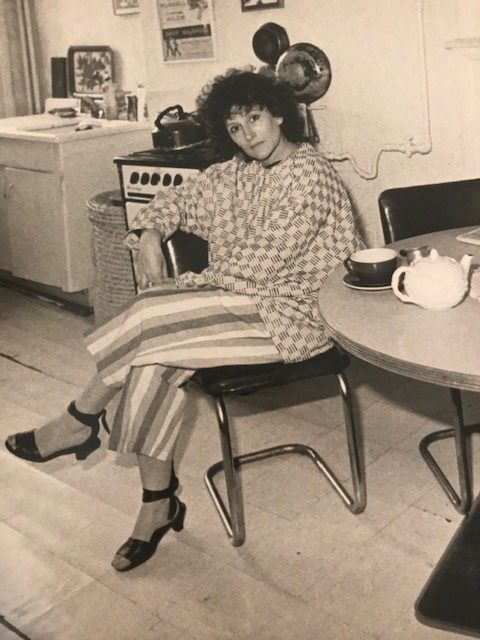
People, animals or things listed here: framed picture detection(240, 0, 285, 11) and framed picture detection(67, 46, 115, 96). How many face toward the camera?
2

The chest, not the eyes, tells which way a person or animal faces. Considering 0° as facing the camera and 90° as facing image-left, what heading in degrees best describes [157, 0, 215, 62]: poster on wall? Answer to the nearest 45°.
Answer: approximately 0°

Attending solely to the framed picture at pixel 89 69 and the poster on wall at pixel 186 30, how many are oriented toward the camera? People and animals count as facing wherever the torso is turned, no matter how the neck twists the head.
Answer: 2

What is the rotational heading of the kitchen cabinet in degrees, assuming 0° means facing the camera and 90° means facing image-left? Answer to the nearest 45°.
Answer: approximately 45°
